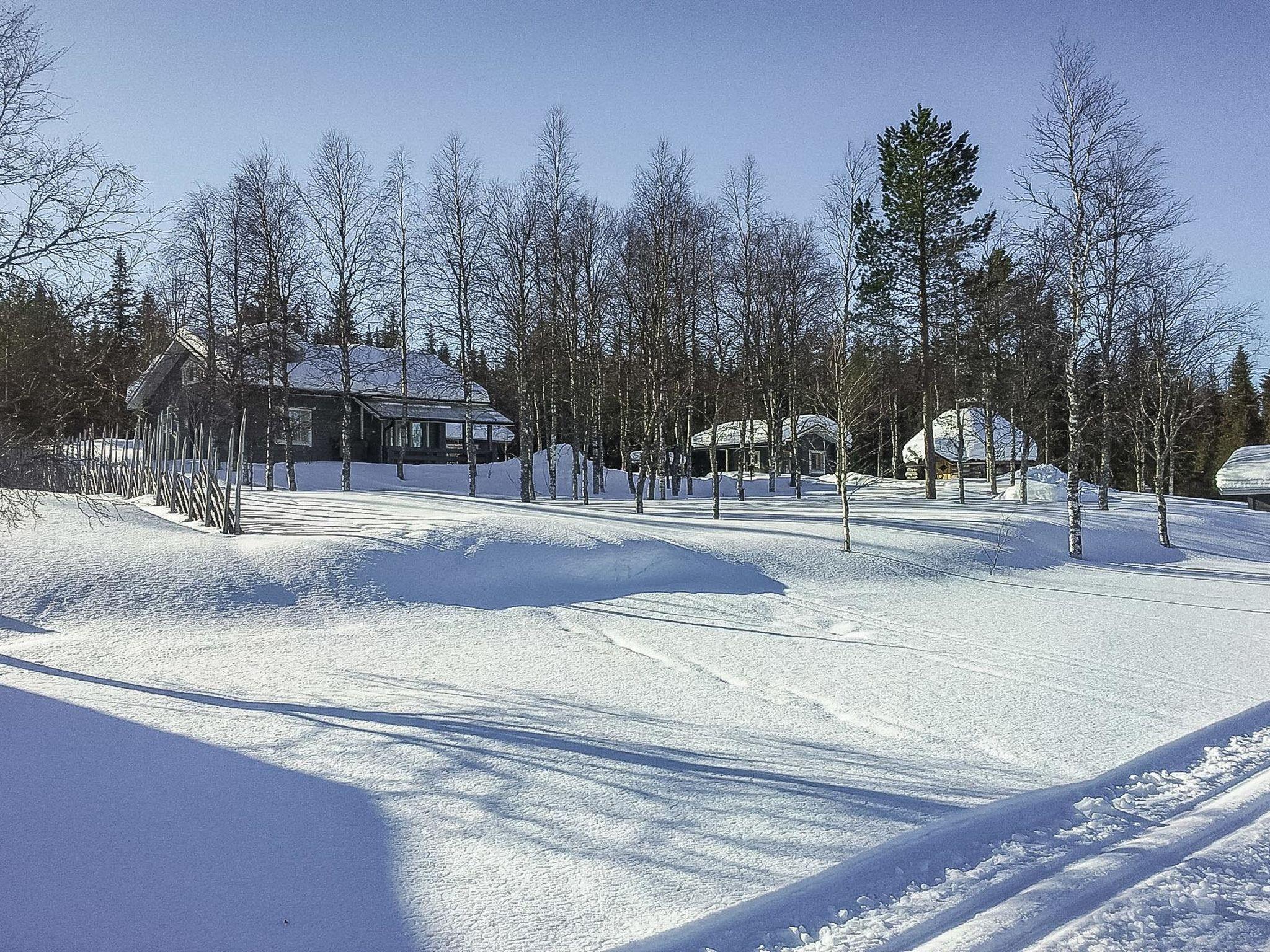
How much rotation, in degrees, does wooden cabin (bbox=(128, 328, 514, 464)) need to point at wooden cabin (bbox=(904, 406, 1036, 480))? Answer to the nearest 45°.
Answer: approximately 45° to its left

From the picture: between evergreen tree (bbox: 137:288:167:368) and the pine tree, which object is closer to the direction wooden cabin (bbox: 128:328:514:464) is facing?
the pine tree

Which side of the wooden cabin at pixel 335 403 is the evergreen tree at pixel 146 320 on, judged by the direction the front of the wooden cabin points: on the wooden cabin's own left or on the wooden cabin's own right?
on the wooden cabin's own right

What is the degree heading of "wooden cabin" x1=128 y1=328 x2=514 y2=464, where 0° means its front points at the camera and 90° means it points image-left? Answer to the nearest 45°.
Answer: approximately 315°

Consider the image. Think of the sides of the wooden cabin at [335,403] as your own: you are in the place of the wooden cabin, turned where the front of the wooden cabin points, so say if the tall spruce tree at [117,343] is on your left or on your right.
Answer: on your right
